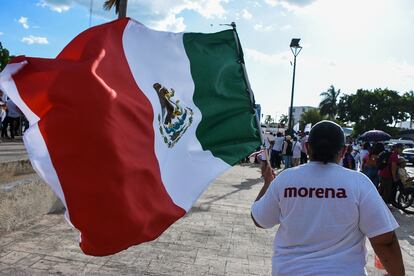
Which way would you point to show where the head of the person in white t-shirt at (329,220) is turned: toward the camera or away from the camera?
away from the camera

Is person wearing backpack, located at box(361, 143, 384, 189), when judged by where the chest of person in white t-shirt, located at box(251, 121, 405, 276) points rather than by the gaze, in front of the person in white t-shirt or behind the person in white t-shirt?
in front

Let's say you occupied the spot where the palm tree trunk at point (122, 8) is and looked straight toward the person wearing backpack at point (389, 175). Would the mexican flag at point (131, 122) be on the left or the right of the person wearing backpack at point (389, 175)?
right

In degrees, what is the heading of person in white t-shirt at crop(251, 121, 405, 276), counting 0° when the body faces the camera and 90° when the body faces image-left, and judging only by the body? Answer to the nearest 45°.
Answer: approximately 180°
